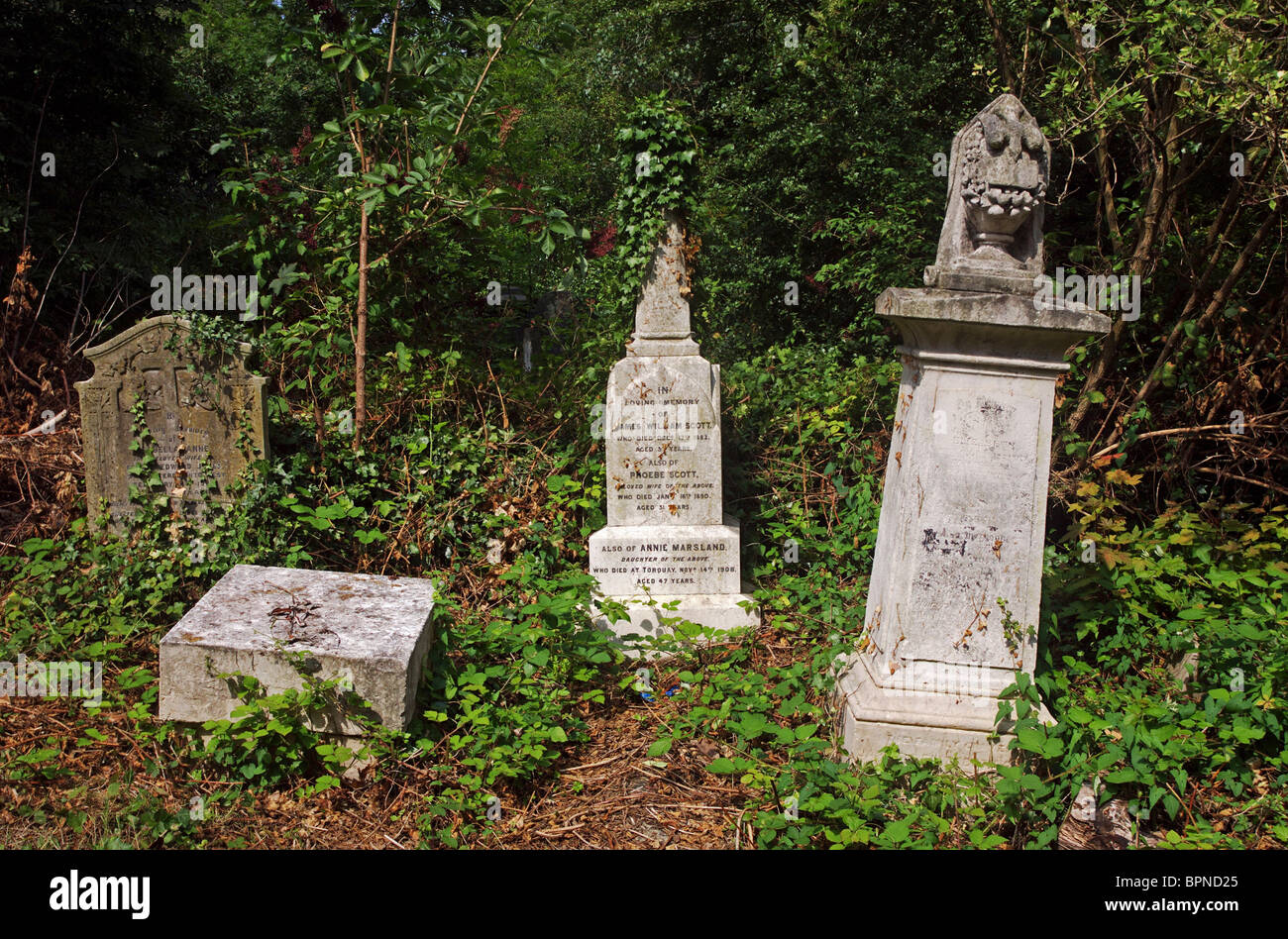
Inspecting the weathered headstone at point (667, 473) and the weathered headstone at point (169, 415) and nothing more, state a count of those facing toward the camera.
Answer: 2

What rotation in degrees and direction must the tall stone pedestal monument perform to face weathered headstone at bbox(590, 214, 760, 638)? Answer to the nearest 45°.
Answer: approximately 135° to its right

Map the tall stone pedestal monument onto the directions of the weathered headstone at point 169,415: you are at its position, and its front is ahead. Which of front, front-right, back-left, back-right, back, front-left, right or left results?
front-left

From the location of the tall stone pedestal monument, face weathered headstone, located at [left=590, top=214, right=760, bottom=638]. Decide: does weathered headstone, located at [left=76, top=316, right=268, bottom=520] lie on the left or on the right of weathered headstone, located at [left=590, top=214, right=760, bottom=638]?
left

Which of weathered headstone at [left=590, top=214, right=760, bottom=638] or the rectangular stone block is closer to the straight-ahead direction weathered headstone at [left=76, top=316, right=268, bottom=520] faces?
the rectangular stone block

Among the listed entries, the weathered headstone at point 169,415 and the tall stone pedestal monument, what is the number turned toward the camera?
2

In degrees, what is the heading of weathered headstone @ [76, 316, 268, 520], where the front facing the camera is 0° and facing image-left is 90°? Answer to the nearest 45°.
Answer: approximately 0°

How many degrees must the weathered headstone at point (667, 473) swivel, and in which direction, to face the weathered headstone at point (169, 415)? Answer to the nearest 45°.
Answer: approximately 90° to its right
